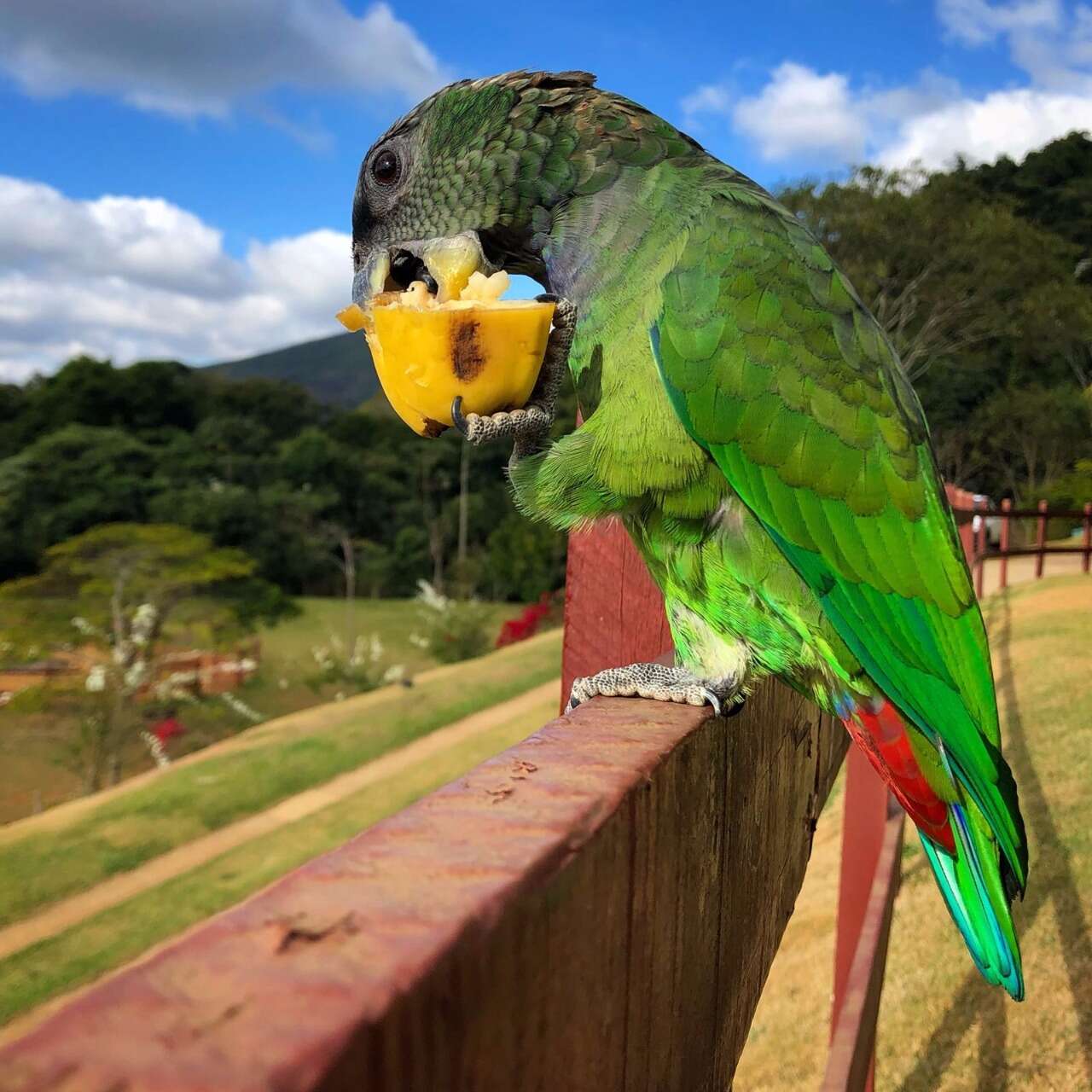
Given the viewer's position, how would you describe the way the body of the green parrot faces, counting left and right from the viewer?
facing to the left of the viewer

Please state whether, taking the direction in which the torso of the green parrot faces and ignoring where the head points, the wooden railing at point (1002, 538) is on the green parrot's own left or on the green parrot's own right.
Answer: on the green parrot's own right

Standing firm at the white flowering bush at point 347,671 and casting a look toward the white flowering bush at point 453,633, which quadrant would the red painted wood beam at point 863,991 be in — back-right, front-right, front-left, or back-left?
back-right

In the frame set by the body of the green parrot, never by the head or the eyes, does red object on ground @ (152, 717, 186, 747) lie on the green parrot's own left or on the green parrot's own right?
on the green parrot's own right

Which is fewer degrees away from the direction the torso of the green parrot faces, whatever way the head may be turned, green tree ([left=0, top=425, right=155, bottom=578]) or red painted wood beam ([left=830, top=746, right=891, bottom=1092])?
the green tree

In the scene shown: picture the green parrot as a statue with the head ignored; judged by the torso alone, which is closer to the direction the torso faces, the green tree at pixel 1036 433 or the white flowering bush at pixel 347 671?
the white flowering bush

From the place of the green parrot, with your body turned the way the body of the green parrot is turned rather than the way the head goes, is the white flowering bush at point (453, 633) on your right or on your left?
on your right

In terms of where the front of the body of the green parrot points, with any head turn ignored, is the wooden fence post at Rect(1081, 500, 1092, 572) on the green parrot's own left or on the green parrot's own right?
on the green parrot's own right

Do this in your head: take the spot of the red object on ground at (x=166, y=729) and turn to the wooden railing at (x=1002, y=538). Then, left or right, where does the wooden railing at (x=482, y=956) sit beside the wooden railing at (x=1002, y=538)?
right
